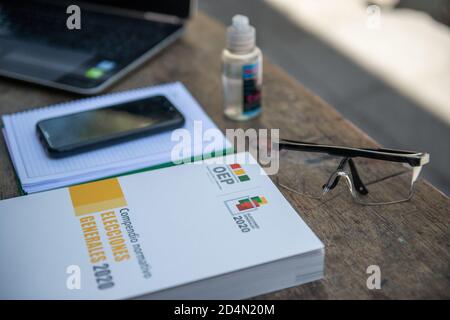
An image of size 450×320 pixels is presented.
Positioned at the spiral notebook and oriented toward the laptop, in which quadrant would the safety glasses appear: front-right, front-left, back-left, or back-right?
back-right

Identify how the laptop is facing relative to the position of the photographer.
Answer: facing the viewer and to the left of the viewer
